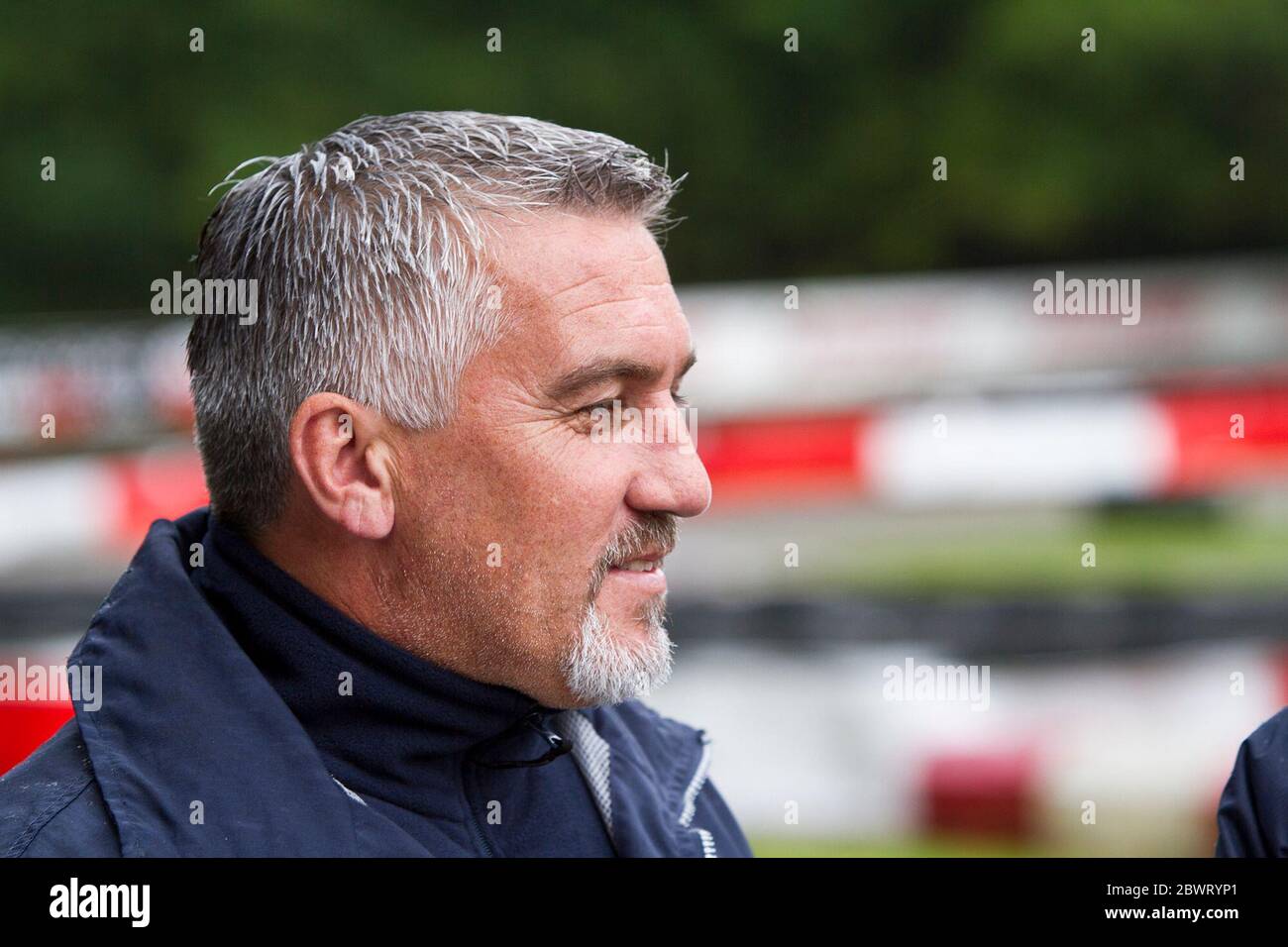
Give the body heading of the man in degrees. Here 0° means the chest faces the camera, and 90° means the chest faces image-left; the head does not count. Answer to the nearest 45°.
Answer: approximately 315°

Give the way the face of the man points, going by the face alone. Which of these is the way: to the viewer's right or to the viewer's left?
to the viewer's right
